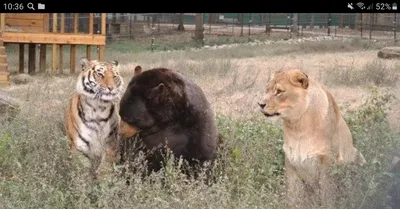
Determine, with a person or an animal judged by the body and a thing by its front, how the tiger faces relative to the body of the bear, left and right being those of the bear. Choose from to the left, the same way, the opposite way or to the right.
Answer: to the left

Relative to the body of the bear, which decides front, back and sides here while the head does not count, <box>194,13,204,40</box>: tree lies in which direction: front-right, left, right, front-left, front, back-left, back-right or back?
back-right

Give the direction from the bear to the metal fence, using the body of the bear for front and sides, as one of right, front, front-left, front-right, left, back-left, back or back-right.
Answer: back-right

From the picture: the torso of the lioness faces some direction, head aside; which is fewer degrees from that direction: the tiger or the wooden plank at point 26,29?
the tiger

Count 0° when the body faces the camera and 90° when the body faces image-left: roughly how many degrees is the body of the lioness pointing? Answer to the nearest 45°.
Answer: approximately 45°

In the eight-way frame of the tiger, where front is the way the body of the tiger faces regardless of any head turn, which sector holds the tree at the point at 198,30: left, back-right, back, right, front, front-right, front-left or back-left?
back-left

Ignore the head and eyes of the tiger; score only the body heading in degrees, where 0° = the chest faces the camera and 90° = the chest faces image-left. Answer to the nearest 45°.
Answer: approximately 315°

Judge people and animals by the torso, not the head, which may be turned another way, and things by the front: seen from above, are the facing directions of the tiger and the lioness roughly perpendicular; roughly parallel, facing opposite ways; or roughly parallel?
roughly perpendicular

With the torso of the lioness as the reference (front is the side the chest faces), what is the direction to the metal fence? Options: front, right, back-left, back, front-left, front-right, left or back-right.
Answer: back-right
